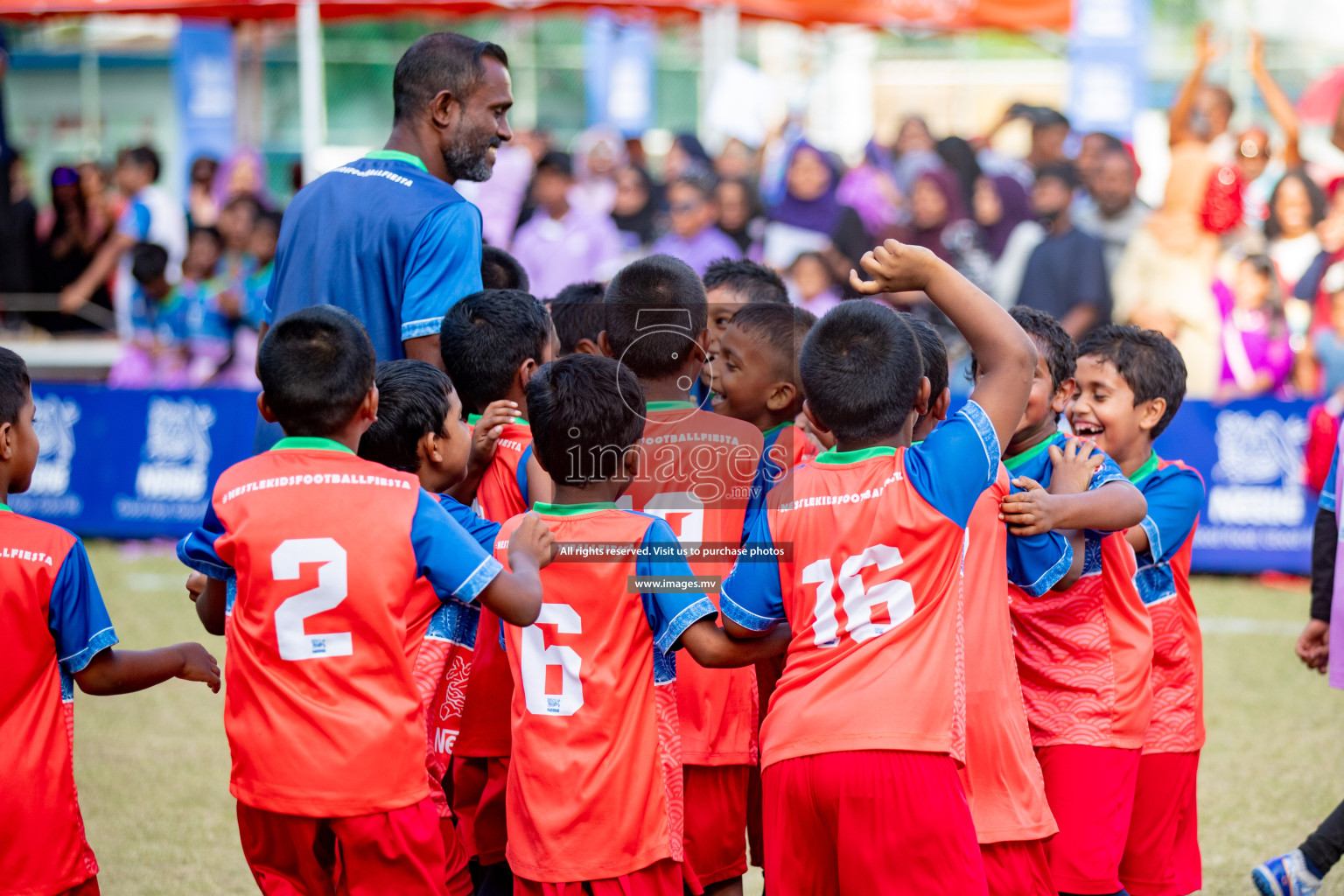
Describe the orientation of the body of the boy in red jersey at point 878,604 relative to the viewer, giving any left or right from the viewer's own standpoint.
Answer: facing away from the viewer

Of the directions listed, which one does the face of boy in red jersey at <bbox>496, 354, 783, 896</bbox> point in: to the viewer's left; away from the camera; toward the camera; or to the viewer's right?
away from the camera

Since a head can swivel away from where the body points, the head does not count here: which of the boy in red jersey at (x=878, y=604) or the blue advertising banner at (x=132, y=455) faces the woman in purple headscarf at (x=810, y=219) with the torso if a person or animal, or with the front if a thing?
the boy in red jersey

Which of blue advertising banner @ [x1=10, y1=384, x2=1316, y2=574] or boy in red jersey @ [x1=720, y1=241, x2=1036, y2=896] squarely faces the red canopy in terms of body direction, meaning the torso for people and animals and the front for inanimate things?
the boy in red jersey

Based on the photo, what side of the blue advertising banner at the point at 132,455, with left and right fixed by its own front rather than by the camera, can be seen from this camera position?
front

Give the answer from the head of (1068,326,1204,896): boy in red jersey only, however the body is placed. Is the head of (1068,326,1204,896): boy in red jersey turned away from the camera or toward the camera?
toward the camera

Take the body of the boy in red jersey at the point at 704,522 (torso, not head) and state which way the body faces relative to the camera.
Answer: away from the camera

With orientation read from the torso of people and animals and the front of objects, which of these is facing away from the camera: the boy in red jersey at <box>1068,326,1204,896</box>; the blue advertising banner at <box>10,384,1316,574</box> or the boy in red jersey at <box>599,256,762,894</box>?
the boy in red jersey at <box>599,256,762,894</box>

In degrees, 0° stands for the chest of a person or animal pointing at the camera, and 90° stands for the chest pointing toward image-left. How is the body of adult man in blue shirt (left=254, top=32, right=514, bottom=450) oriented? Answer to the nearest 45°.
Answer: approximately 225°

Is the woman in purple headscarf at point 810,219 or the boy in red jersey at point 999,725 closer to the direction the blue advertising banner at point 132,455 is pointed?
the boy in red jersey

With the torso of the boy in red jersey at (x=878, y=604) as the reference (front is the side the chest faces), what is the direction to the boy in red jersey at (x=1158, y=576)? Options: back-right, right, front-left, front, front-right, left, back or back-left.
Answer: front-right

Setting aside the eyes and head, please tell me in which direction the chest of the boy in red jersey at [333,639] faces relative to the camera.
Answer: away from the camera
